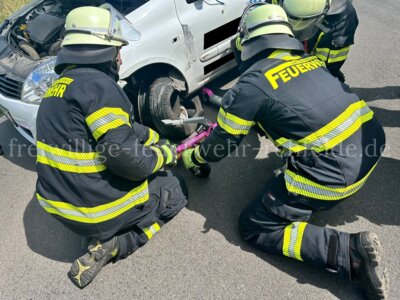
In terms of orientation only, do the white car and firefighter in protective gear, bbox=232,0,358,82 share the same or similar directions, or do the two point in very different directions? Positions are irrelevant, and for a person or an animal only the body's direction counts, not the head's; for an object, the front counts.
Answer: same or similar directions

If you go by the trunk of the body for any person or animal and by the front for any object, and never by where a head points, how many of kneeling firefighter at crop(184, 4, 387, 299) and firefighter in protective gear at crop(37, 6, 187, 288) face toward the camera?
0

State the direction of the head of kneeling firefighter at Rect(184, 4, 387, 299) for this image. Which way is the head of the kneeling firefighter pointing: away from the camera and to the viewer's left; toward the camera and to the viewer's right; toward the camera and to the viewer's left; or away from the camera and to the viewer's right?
away from the camera and to the viewer's left

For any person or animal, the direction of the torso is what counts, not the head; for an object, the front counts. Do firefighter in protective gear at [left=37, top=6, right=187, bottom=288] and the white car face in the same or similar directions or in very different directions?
very different directions

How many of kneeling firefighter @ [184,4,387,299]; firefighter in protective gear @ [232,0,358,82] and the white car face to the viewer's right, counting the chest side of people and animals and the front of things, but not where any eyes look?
0

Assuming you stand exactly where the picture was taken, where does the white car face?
facing the viewer and to the left of the viewer

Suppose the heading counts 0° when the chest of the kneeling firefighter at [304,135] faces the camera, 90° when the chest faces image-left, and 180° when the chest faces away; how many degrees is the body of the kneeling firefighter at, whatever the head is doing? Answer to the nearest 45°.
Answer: approximately 135°

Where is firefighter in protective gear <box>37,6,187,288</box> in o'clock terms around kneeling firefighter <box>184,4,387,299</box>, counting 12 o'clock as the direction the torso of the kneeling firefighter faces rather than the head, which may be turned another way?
The firefighter in protective gear is roughly at 10 o'clock from the kneeling firefighter.

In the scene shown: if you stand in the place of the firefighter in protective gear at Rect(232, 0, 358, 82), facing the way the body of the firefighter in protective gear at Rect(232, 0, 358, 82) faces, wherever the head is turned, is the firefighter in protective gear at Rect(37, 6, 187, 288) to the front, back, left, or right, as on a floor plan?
front

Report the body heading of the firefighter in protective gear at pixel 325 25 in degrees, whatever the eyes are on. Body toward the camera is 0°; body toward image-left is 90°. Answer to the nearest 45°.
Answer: approximately 45°

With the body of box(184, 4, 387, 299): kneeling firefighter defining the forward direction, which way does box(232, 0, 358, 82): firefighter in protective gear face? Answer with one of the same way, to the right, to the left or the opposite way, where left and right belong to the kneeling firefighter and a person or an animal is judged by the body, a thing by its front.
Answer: to the left

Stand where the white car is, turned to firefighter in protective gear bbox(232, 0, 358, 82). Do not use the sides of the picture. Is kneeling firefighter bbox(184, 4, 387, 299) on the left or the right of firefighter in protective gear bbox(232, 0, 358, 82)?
right

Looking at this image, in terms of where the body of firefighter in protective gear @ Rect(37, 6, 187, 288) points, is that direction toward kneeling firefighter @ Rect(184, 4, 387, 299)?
no

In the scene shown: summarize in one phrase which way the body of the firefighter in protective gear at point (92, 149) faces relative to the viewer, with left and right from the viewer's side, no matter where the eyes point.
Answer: facing away from the viewer and to the right of the viewer

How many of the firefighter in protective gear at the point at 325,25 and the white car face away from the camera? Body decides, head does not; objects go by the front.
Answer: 0

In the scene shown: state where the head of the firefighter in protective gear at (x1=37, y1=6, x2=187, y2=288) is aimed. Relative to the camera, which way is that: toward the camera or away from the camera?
away from the camera

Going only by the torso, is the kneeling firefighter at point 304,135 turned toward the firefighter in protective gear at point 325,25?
no

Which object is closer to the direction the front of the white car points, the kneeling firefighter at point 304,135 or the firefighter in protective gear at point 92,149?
the firefighter in protective gear

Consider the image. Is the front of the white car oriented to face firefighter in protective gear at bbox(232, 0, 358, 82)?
no

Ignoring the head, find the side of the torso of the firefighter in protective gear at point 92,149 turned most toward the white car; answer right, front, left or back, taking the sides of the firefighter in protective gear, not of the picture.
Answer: front
